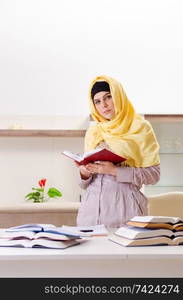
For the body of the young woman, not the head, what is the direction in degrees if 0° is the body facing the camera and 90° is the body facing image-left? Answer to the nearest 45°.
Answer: approximately 45°

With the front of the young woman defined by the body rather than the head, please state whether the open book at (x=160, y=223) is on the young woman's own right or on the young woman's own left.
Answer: on the young woman's own left

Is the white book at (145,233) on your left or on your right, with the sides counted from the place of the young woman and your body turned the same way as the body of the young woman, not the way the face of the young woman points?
on your left

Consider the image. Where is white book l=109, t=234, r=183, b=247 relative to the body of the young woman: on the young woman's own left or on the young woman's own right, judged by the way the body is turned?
on the young woman's own left
